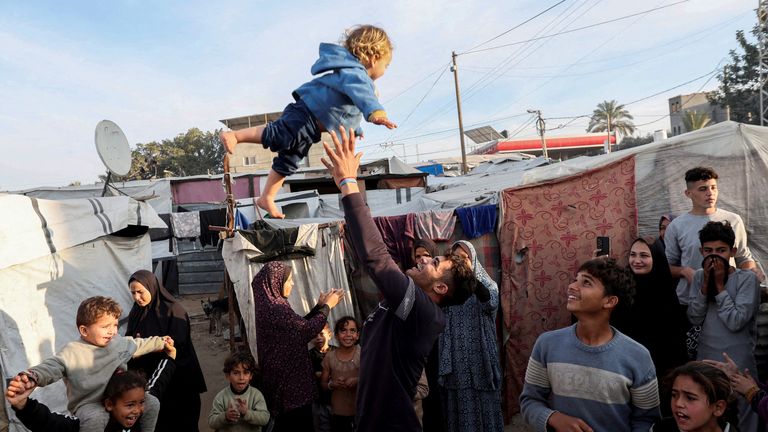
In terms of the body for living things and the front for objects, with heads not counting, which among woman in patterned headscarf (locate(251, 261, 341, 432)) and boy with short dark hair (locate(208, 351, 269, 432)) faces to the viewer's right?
the woman in patterned headscarf

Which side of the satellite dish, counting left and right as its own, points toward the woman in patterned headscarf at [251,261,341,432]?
front

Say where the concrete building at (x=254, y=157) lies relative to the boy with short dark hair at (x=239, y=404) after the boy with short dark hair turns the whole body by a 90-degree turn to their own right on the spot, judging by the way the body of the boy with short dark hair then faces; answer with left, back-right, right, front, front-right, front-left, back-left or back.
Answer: right

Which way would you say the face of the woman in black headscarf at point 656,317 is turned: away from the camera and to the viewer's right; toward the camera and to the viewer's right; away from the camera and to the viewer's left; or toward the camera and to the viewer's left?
toward the camera and to the viewer's left

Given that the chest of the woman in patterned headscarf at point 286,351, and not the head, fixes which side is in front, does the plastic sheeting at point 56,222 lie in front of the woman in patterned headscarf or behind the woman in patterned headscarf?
behind

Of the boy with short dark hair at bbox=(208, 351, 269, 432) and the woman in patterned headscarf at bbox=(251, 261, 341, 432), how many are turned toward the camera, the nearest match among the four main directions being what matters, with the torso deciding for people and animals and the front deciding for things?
1

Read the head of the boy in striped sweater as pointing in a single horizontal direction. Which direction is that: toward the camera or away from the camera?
toward the camera

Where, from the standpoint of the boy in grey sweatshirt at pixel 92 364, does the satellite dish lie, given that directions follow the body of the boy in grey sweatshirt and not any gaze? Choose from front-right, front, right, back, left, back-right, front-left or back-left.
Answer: back-left

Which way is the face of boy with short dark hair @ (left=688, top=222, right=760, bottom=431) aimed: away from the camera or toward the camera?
toward the camera

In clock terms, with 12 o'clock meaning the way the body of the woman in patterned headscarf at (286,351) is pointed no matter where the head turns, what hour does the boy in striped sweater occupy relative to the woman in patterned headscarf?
The boy in striped sweater is roughly at 2 o'clock from the woman in patterned headscarf.

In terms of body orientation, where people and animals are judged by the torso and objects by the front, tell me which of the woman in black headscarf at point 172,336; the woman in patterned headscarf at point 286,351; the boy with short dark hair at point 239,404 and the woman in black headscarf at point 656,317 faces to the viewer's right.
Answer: the woman in patterned headscarf

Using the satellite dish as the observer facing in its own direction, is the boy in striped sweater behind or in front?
in front

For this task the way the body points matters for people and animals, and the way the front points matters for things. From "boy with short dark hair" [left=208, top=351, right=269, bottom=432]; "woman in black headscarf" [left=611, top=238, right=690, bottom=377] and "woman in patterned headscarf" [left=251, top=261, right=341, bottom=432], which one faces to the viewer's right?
the woman in patterned headscarf

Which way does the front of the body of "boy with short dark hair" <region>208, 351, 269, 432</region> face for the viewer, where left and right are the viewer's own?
facing the viewer

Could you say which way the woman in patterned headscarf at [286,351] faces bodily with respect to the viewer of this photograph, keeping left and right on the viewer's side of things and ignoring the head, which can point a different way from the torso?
facing to the right of the viewer

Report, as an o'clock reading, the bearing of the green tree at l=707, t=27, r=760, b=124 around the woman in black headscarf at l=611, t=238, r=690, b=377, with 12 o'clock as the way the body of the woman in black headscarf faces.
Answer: The green tree is roughly at 5 o'clock from the woman in black headscarf.
